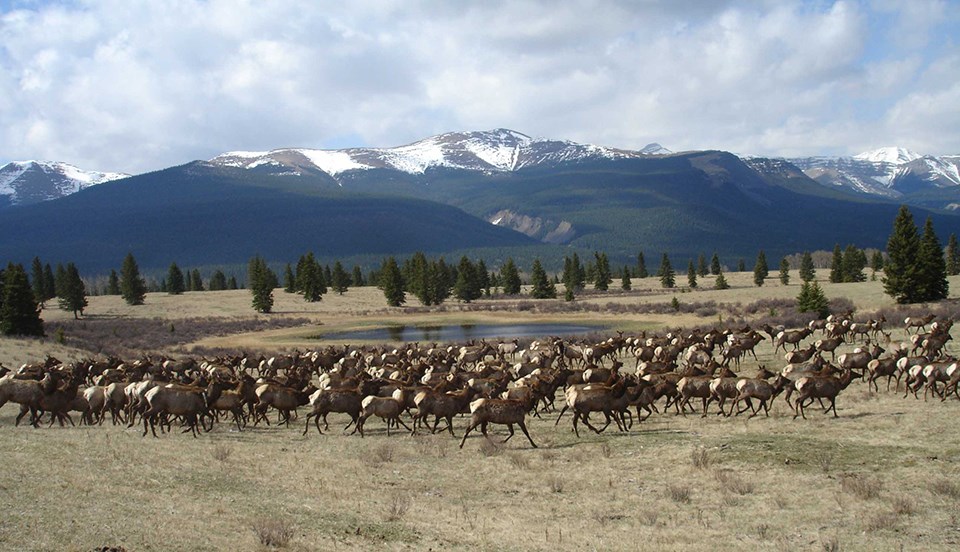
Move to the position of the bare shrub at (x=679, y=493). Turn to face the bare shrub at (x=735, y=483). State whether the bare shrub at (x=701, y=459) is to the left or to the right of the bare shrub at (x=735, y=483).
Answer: left

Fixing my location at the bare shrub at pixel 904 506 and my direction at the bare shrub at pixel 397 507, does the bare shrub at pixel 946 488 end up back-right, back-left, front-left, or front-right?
back-right

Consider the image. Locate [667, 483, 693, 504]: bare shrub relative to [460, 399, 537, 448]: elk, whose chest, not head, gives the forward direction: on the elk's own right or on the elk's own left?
on the elk's own right

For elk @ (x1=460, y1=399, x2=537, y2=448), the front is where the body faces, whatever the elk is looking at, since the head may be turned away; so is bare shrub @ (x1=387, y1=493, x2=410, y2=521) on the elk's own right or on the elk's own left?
on the elk's own right
